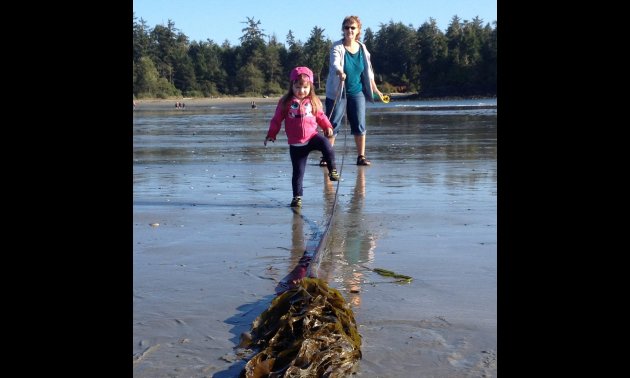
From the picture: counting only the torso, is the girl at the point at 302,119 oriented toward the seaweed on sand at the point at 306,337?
yes

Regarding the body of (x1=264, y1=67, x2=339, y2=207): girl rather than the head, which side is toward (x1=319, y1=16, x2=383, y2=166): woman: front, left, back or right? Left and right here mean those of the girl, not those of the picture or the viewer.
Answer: back

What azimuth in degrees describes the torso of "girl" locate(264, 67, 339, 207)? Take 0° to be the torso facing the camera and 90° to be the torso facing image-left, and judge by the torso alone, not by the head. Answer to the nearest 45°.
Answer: approximately 0°

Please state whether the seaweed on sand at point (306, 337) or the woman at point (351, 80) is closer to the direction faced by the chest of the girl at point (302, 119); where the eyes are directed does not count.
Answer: the seaweed on sand
